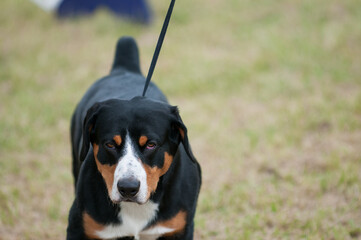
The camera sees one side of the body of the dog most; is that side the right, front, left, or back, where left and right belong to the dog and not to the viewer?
front
